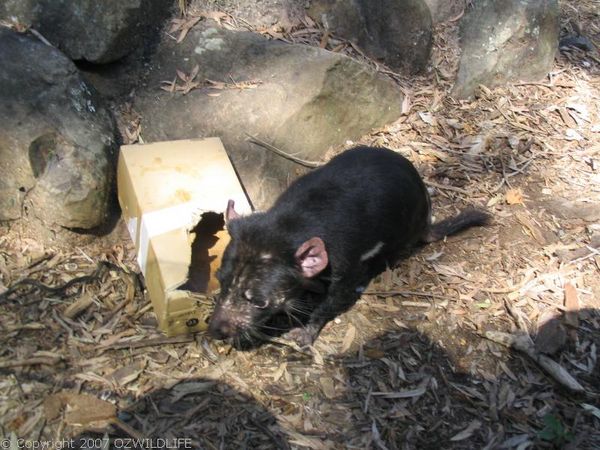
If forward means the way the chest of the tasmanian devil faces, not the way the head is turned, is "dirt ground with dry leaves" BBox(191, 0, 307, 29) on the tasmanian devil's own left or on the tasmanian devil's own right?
on the tasmanian devil's own right

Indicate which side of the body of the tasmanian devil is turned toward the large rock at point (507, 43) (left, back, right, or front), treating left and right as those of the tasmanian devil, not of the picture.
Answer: back

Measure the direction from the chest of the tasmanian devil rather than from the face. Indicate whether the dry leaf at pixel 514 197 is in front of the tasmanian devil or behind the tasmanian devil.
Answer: behind

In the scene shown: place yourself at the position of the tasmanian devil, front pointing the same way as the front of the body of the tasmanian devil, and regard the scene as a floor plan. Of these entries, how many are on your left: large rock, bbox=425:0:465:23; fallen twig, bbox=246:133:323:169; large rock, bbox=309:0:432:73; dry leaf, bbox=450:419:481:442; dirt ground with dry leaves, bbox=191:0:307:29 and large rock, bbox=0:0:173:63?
1

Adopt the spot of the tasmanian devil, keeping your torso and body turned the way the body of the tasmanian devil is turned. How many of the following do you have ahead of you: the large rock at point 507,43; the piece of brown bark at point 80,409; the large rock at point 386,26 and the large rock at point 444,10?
1

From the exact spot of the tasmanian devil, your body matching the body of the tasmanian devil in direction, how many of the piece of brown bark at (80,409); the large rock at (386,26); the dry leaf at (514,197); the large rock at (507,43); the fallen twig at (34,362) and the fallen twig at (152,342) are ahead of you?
3

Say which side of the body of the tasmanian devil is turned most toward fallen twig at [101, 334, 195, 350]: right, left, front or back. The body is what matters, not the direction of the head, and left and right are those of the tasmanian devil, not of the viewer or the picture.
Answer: front

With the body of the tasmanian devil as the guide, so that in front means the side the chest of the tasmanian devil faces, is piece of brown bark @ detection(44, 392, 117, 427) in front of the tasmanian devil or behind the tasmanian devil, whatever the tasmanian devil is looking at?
in front

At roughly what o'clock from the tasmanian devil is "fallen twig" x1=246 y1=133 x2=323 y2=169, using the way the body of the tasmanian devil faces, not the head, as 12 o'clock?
The fallen twig is roughly at 4 o'clock from the tasmanian devil.

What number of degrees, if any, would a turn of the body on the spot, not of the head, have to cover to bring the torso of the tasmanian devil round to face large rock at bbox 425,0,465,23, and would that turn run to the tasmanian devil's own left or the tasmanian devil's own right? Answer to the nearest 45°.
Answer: approximately 135° to the tasmanian devil's own right

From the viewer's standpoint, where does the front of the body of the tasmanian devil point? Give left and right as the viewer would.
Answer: facing the viewer and to the left of the viewer

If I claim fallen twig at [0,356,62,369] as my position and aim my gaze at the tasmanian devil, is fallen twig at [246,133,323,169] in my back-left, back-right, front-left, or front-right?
front-left

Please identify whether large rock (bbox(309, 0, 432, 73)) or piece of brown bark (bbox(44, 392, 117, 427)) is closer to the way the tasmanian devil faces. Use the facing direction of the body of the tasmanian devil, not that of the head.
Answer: the piece of brown bark

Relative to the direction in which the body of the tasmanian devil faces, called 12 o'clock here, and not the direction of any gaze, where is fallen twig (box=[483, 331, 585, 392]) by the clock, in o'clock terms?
The fallen twig is roughly at 8 o'clock from the tasmanian devil.

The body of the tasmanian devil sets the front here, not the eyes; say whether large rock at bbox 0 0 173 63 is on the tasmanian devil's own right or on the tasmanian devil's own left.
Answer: on the tasmanian devil's own right
